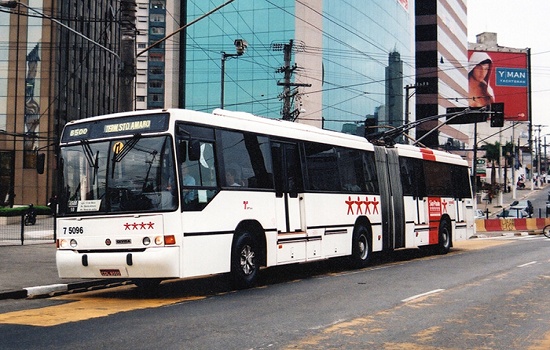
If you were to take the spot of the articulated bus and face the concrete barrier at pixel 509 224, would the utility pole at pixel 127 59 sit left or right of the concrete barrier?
left

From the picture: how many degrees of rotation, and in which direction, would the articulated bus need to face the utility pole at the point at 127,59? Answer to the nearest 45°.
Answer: approximately 90° to its right

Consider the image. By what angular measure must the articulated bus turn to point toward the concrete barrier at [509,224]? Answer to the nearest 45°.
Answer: approximately 180°

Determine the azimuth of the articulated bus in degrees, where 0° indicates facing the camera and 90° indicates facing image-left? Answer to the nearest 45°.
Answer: approximately 45°

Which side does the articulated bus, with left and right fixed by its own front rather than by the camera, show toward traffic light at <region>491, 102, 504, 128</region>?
back
